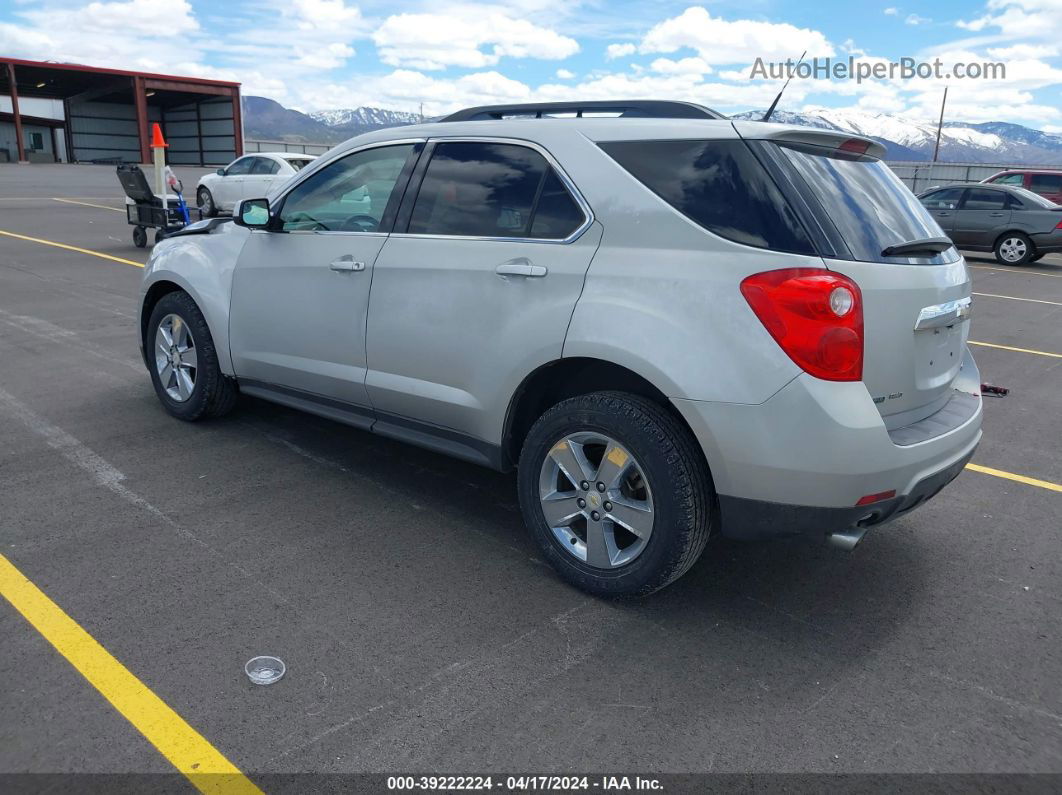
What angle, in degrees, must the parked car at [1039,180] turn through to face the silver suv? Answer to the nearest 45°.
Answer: approximately 90° to its left

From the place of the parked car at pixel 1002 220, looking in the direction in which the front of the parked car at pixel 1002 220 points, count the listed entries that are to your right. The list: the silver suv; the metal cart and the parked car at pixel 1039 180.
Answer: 1

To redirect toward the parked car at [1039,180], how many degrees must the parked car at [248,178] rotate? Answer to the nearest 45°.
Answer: approximately 135° to its right

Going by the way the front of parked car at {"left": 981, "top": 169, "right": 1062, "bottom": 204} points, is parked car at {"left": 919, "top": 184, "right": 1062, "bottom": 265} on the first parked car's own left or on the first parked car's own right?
on the first parked car's own left

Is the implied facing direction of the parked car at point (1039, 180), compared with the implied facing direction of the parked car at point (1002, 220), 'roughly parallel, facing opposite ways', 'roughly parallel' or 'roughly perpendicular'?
roughly parallel

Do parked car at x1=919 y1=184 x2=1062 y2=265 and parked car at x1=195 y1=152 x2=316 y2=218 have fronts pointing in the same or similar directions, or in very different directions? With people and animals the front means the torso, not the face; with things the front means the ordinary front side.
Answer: same or similar directions

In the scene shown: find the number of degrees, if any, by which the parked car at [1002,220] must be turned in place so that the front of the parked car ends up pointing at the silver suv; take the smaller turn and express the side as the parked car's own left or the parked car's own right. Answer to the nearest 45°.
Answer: approximately 90° to the parked car's own left

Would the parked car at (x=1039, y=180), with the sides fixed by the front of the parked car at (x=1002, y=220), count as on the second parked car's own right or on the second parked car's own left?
on the second parked car's own right

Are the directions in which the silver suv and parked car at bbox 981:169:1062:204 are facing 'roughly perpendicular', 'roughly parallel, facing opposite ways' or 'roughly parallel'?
roughly parallel

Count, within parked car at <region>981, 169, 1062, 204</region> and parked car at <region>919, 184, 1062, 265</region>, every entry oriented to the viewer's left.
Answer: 2

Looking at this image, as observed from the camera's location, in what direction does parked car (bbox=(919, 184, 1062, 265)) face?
facing to the left of the viewer

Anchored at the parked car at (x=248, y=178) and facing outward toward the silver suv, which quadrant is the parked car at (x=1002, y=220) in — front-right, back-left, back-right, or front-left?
front-left

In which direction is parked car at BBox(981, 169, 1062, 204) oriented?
to the viewer's left

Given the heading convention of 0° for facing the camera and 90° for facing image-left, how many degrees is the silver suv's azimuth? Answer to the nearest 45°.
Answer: approximately 135°

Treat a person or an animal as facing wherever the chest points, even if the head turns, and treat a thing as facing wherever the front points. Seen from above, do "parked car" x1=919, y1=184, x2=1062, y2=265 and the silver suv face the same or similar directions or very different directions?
same or similar directions
